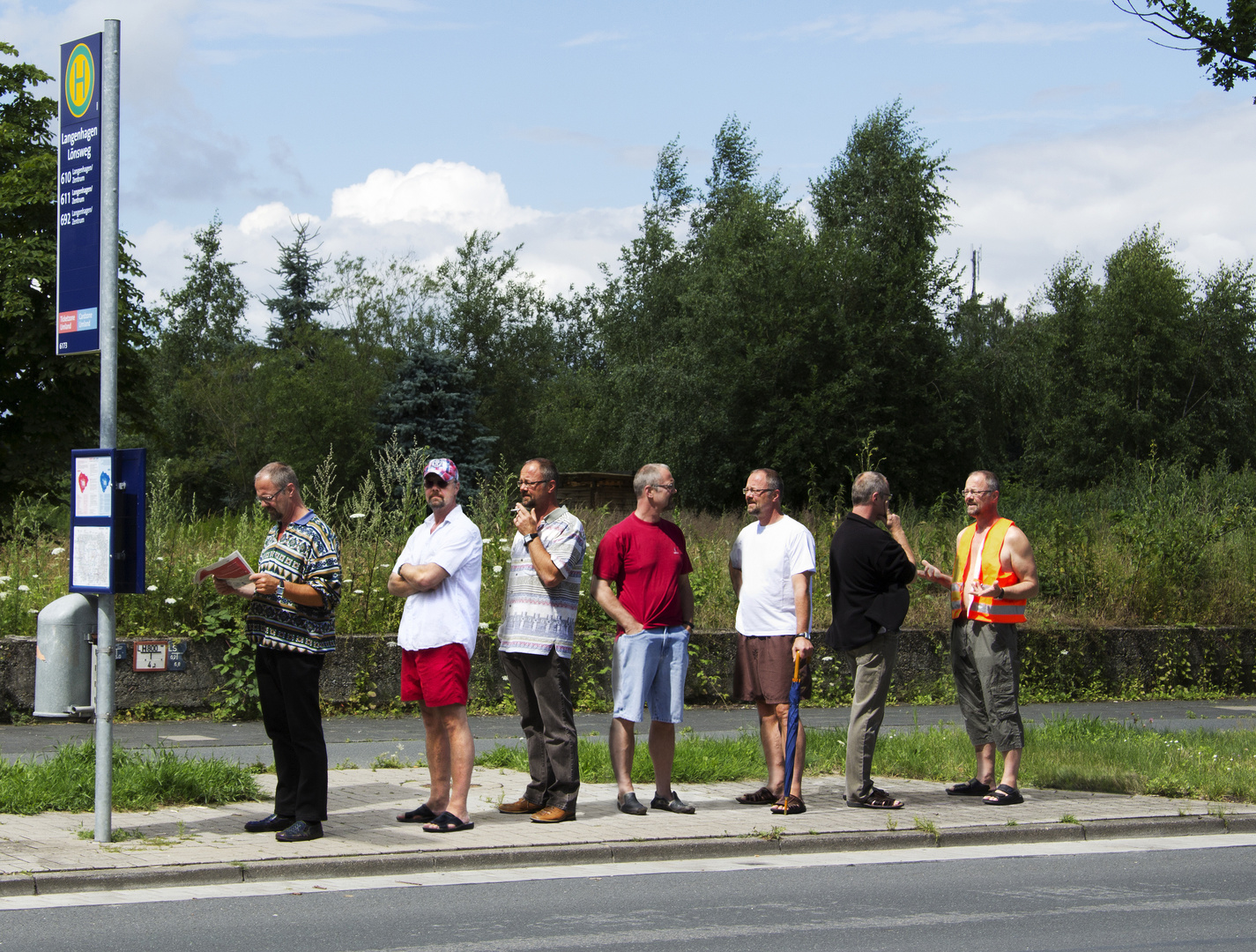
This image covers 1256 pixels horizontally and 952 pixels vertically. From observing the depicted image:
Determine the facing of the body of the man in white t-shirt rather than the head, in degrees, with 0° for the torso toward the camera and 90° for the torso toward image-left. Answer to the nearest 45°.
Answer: approximately 45°

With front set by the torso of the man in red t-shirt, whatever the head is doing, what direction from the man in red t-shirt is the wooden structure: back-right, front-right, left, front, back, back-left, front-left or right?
back-left

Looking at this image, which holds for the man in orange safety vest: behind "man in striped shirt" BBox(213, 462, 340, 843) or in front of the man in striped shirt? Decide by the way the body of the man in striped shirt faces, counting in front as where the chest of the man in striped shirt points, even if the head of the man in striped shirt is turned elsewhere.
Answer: behind

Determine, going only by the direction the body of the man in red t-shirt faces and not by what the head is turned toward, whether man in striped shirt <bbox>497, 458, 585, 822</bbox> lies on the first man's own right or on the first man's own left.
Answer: on the first man's own right

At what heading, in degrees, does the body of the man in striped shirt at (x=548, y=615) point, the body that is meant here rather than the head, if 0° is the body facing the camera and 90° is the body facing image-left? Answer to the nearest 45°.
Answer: approximately 45°

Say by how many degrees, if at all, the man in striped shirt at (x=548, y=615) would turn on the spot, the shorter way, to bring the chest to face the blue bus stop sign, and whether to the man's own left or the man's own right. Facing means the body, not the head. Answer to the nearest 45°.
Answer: approximately 45° to the man's own right

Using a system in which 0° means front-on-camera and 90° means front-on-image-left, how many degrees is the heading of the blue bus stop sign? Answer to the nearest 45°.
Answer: approximately 45°

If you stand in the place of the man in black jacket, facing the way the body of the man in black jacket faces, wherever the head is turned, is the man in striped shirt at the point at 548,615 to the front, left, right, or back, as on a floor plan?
back

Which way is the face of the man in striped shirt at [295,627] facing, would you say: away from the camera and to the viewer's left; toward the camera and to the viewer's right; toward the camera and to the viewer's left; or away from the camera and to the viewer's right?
toward the camera and to the viewer's left

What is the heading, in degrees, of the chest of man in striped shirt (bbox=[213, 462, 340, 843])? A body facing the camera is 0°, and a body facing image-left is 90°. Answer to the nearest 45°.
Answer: approximately 45°
